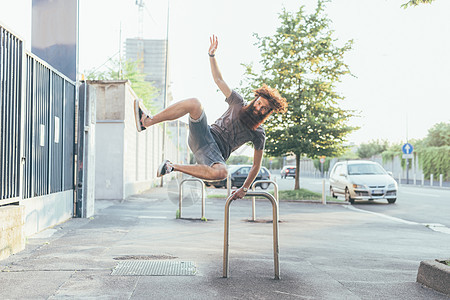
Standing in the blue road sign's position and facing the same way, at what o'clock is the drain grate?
The drain grate is roughly at 12 o'clock from the blue road sign.

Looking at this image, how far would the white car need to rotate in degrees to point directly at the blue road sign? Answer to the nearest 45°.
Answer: approximately 135° to its left

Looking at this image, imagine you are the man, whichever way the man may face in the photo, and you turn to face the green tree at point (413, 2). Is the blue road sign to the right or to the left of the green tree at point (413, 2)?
left

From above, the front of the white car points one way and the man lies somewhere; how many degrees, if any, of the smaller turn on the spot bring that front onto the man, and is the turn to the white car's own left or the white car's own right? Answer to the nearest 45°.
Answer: approximately 45° to the white car's own right

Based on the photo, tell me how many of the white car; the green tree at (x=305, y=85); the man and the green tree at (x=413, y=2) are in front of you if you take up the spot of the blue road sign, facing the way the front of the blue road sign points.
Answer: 4

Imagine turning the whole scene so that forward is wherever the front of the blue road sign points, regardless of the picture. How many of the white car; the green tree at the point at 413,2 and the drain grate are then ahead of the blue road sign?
3

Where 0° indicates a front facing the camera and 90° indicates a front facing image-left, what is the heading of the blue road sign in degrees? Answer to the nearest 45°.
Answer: approximately 0°

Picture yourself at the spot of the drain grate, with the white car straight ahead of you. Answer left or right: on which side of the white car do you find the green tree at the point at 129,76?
left

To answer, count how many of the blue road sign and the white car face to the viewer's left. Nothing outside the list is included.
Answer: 0

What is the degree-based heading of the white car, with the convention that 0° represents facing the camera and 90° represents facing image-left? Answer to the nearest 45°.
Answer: approximately 315°

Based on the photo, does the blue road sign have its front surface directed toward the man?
yes

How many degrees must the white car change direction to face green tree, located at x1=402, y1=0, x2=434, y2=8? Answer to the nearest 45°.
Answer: approximately 45° to its right
